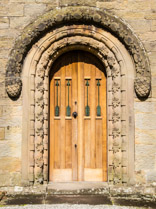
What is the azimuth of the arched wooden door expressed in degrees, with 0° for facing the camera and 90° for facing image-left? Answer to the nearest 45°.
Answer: approximately 0°
